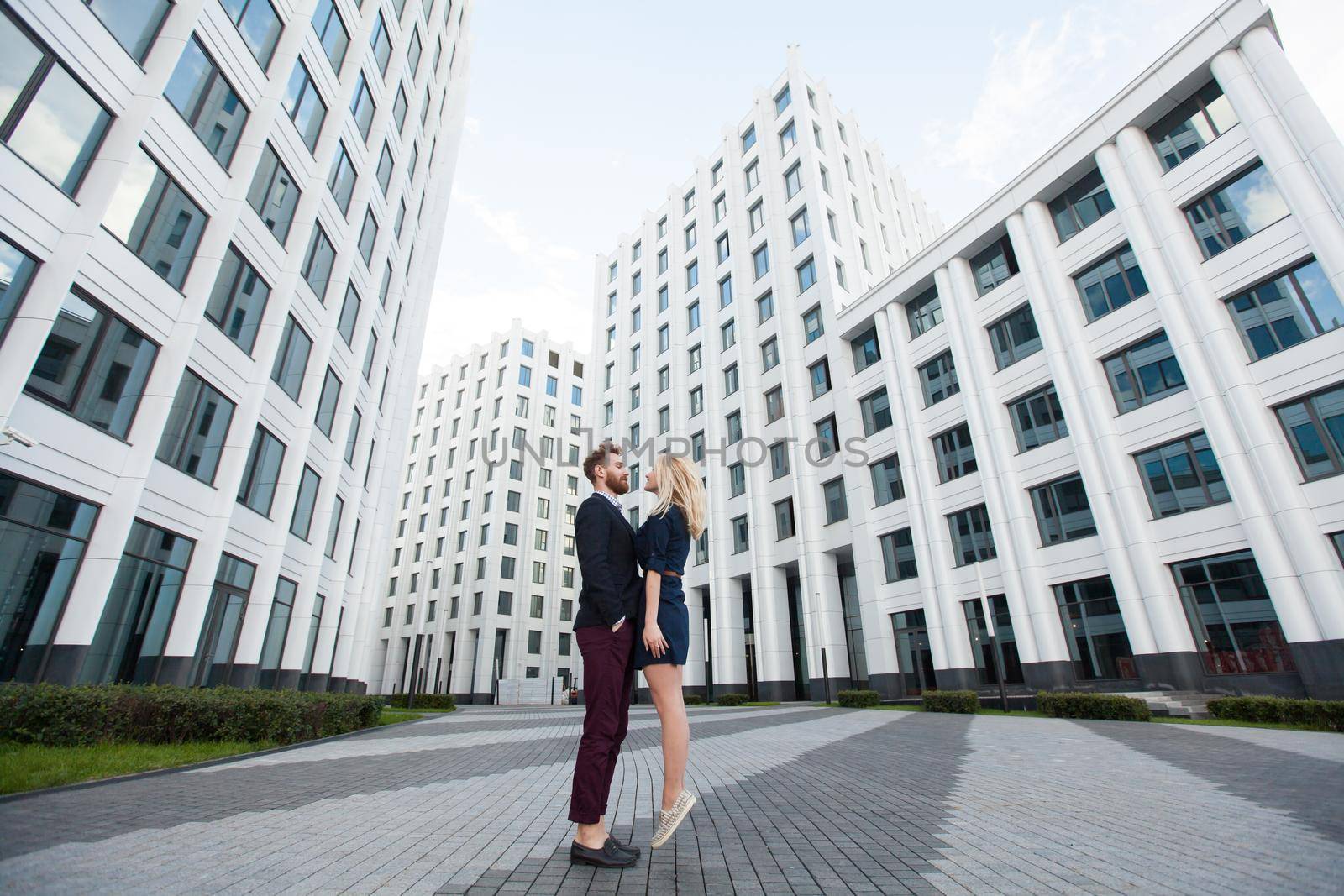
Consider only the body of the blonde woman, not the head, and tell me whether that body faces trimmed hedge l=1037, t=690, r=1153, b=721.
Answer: no

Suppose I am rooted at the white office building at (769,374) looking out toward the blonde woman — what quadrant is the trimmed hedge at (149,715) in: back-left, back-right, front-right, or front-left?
front-right

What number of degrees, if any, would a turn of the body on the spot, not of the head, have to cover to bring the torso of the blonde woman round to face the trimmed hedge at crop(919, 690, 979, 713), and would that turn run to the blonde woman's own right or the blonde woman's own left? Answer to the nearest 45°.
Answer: approximately 135° to the blonde woman's own right

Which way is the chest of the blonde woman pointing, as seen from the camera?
to the viewer's left

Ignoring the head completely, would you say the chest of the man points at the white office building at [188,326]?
no

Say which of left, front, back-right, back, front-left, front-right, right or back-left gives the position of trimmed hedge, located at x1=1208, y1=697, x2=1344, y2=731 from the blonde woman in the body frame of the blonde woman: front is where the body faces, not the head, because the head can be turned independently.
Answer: back-right

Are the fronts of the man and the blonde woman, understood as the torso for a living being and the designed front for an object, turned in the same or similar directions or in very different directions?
very different directions

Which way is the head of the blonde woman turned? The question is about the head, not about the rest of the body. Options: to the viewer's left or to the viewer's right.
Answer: to the viewer's left

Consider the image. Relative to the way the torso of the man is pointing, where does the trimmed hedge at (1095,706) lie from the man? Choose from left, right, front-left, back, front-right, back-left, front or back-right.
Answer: front-left

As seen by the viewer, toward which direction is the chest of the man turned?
to the viewer's right

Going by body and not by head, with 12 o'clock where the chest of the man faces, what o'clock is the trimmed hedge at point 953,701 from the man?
The trimmed hedge is roughly at 10 o'clock from the man.

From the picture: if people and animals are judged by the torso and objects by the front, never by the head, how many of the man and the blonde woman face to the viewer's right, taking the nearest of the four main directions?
1

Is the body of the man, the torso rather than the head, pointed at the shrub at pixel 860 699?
no
